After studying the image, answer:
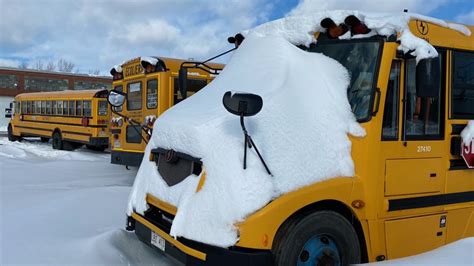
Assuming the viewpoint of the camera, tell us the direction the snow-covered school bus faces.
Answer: facing the viewer and to the left of the viewer

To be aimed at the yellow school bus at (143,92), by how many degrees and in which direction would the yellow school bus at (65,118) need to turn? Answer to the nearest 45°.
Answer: approximately 135° to its left

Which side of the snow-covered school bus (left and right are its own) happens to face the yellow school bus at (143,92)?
right

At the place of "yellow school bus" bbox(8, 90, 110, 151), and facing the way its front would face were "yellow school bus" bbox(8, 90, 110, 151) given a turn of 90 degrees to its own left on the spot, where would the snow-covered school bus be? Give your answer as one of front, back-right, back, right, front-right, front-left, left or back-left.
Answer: front-left

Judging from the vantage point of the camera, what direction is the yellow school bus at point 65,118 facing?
facing away from the viewer and to the left of the viewer
